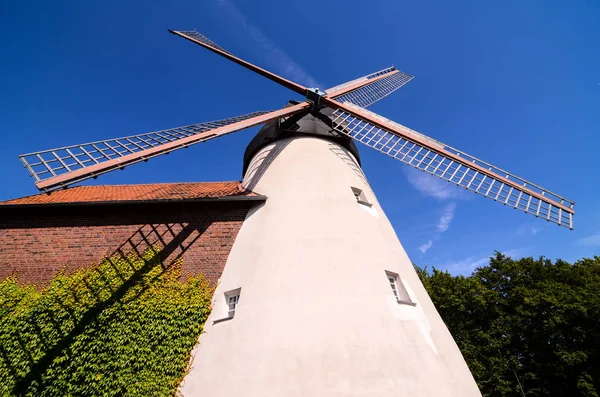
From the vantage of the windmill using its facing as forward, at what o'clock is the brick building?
The brick building is roughly at 3 o'clock from the windmill.

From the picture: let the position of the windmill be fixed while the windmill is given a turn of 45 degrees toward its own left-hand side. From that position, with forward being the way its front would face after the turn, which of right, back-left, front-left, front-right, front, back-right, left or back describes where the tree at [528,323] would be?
left

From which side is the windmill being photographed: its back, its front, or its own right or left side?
front
